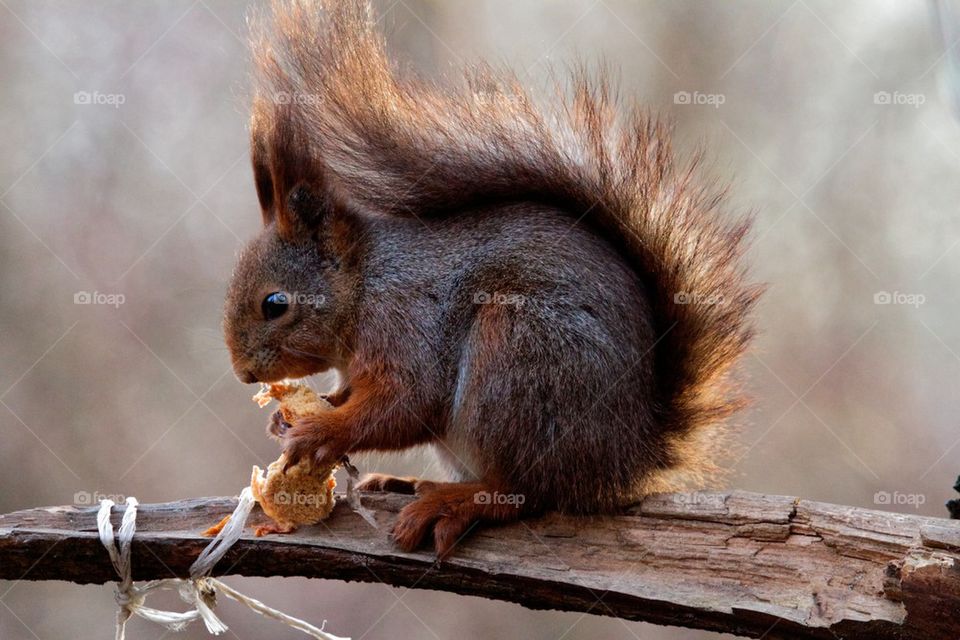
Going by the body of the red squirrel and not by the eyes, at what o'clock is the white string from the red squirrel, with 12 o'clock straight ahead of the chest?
The white string is roughly at 11 o'clock from the red squirrel.

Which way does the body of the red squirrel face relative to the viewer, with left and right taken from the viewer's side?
facing to the left of the viewer
